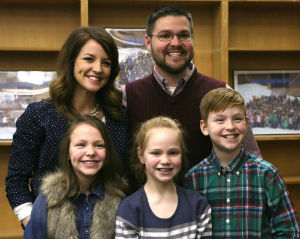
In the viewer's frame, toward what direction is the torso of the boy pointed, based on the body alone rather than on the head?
toward the camera

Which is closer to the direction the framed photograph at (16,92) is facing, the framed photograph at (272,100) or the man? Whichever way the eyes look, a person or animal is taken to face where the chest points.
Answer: the man

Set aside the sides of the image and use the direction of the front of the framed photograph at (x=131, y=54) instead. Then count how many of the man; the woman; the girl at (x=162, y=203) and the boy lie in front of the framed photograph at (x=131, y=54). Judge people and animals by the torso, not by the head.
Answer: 4

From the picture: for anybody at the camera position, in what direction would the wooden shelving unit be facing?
facing the viewer

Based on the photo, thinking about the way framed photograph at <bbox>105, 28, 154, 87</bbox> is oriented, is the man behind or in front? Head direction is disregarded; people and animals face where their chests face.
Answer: in front

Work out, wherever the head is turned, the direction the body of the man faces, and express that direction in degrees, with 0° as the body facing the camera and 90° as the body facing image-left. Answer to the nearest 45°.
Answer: approximately 0°

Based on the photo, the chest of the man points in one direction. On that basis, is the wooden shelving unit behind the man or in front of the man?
behind

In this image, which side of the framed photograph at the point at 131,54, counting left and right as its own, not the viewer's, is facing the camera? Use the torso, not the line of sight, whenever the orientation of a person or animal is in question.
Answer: front
